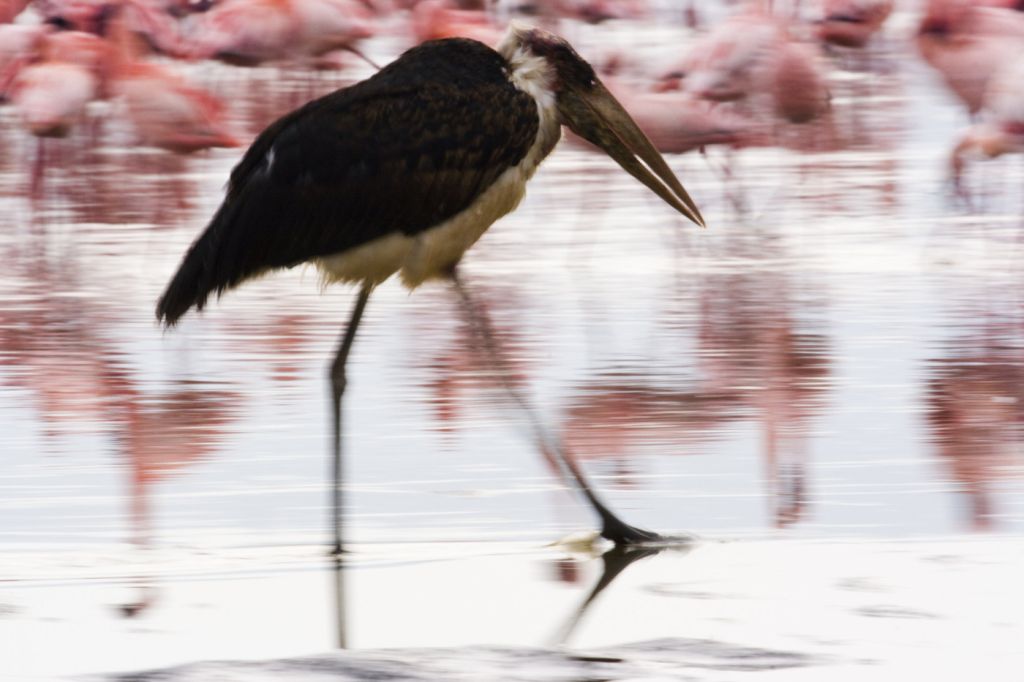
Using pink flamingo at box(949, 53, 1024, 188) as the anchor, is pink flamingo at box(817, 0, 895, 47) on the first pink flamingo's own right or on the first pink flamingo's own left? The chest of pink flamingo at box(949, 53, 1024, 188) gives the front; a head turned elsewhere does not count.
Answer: on the first pink flamingo's own right

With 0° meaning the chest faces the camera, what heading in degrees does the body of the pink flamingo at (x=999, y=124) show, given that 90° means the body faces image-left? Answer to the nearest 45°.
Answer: approximately 90°

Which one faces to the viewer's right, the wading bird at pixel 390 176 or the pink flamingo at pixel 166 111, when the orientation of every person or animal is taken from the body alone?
the wading bird

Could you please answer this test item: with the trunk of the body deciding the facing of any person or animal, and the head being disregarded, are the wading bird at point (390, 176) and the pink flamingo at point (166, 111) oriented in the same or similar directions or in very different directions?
very different directions

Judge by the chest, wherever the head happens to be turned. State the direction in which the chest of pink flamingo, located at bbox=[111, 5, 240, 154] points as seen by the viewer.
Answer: to the viewer's left

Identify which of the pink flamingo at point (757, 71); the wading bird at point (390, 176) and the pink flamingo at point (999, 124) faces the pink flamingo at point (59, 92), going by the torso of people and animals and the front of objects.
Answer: the pink flamingo at point (999, 124)

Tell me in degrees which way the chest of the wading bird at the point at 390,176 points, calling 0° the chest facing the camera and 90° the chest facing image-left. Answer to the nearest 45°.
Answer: approximately 270°
